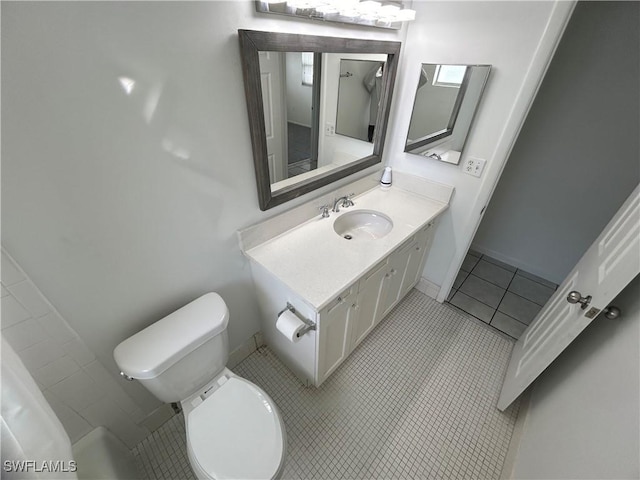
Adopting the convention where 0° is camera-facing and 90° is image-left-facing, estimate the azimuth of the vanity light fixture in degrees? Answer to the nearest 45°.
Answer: approximately 315°

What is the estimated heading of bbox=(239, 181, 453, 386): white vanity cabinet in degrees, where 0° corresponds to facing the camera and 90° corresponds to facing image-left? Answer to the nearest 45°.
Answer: approximately 315°

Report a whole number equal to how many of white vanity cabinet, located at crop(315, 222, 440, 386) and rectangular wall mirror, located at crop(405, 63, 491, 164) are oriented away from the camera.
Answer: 0

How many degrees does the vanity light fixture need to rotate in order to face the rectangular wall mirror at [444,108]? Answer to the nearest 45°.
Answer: approximately 90° to its left

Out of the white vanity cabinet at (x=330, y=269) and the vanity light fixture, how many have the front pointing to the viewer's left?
0

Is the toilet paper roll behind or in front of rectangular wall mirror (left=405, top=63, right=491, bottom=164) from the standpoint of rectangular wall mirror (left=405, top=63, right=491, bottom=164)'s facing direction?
in front

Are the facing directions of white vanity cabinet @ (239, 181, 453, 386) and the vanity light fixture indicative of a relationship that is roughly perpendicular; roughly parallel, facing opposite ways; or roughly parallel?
roughly parallel

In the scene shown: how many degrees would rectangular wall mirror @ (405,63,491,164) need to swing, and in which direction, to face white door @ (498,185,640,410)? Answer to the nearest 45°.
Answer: approximately 90° to its left

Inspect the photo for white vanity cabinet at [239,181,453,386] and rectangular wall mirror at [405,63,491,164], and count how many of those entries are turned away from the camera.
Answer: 0

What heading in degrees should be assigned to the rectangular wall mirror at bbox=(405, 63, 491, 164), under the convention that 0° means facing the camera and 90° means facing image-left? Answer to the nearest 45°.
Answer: approximately 45°

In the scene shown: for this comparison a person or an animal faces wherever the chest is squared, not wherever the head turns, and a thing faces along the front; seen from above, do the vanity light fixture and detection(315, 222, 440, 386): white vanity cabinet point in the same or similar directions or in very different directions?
same or similar directions

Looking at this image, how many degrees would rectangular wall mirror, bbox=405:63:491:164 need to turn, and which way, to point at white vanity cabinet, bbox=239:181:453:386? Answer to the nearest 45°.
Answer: approximately 45° to its left
